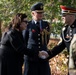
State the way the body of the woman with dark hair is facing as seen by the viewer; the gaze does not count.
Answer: to the viewer's right

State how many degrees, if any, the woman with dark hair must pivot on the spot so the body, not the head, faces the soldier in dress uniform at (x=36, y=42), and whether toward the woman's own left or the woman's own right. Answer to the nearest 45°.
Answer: approximately 45° to the woman's own left

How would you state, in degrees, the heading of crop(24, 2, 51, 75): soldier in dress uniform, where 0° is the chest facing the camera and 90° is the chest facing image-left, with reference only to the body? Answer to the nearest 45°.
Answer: approximately 0°

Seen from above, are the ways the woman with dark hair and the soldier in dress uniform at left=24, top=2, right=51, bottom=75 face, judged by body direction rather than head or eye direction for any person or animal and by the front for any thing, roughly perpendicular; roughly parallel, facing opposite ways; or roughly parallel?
roughly perpendicular

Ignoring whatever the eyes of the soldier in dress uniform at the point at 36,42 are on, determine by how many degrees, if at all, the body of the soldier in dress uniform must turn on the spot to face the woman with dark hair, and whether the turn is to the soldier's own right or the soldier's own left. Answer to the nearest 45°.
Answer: approximately 45° to the soldier's own right

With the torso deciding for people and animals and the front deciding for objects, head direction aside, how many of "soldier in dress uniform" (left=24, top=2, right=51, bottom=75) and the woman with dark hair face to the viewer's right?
1
